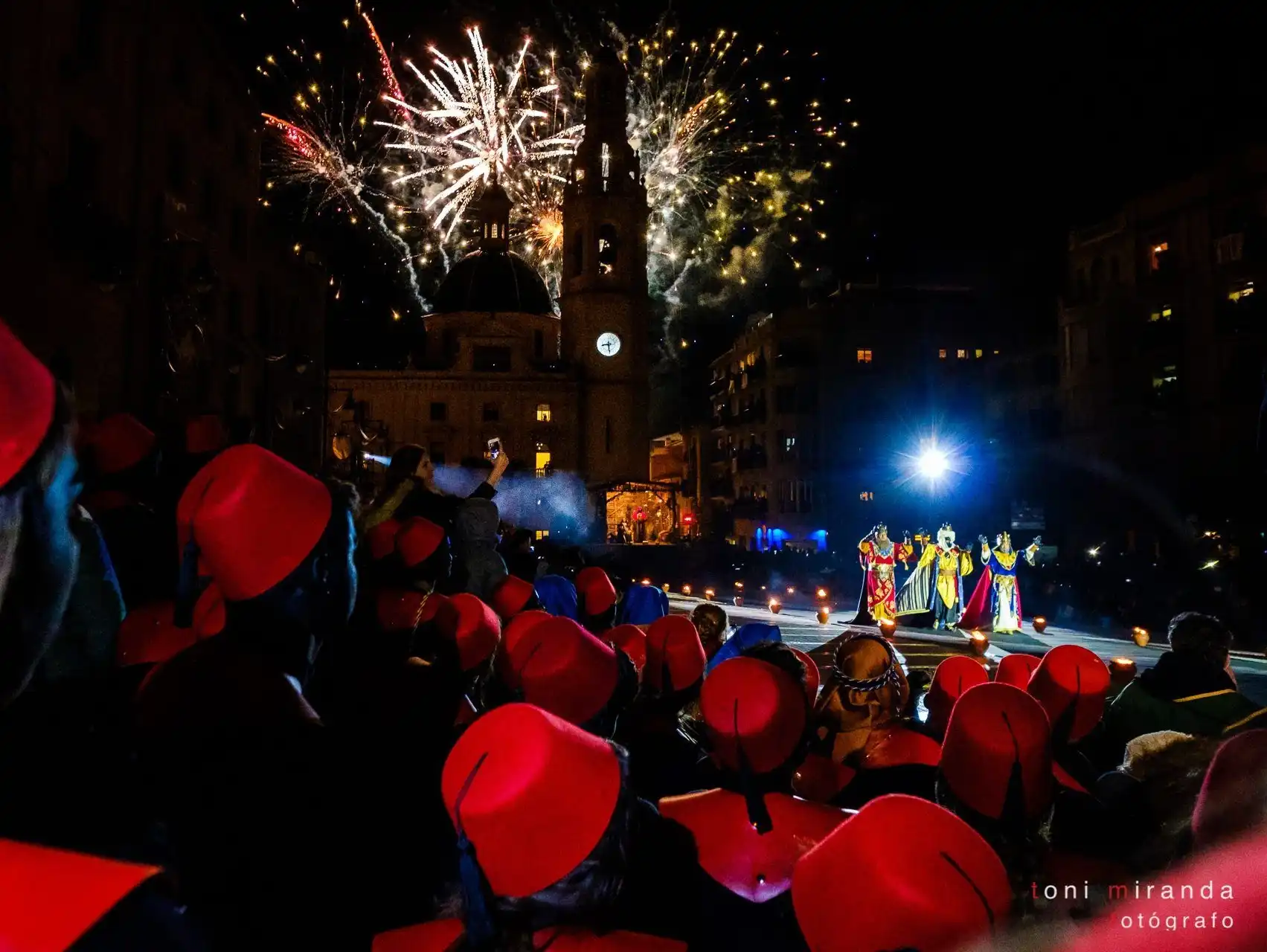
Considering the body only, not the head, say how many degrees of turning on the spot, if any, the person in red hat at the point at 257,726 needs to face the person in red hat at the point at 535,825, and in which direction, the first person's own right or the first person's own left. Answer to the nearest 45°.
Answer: approximately 90° to the first person's own right

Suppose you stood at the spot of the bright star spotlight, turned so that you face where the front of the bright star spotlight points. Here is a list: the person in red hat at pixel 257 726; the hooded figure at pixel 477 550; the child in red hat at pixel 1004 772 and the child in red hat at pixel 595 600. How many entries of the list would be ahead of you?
4

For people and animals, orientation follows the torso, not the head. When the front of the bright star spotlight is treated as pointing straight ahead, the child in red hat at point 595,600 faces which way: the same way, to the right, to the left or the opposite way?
the opposite way

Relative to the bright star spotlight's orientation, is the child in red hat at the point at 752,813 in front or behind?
in front

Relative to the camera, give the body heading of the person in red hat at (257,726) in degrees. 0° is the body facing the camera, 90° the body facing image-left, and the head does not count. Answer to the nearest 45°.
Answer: approximately 225°

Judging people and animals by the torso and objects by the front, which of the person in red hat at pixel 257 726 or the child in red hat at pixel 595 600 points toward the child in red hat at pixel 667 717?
the person in red hat at pixel 257 726

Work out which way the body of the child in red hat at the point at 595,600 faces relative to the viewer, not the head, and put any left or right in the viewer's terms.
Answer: facing away from the viewer and to the right of the viewer

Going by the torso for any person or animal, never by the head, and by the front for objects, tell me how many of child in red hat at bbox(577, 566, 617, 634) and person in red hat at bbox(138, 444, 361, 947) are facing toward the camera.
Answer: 0

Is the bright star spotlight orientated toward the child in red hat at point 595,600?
yes

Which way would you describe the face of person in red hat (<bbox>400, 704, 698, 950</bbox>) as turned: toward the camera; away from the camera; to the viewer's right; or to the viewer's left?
away from the camera

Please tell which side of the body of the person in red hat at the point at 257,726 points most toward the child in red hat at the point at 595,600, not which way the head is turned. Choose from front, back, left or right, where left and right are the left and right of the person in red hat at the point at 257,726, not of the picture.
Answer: front

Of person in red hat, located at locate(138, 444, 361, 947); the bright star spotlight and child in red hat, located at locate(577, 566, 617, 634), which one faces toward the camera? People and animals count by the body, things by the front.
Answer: the bright star spotlight
